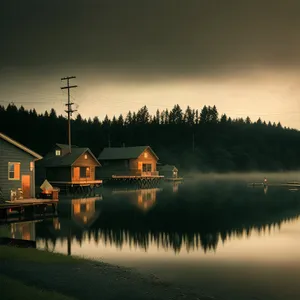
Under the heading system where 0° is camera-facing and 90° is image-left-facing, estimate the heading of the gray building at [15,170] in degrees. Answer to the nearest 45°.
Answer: approximately 0°

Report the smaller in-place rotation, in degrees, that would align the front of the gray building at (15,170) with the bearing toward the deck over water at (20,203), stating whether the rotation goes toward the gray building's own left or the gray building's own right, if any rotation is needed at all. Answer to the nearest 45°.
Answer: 0° — it already faces it
